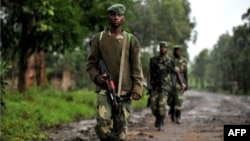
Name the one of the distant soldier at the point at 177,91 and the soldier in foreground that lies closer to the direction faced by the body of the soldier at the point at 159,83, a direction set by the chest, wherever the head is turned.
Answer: the soldier in foreground

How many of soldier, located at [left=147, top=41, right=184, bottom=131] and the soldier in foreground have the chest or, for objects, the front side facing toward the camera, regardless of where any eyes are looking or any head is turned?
2

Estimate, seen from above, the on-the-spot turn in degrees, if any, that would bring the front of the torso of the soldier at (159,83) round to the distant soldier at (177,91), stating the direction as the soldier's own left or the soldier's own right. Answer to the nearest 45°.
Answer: approximately 180°

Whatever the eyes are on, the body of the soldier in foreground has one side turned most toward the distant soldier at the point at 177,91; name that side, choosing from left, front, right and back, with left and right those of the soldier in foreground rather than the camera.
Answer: back

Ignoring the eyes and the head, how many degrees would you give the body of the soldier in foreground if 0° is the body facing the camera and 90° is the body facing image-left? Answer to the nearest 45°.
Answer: approximately 0°
